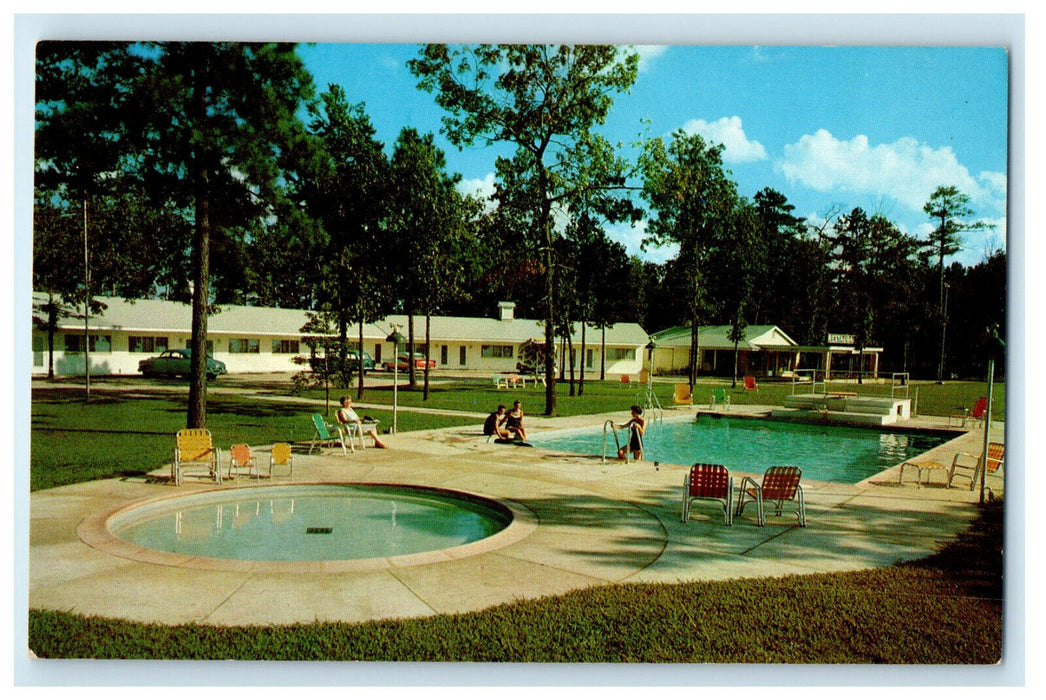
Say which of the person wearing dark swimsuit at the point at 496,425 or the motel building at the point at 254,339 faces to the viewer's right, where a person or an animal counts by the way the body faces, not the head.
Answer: the person wearing dark swimsuit

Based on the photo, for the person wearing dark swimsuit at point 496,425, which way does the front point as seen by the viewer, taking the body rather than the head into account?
to the viewer's right

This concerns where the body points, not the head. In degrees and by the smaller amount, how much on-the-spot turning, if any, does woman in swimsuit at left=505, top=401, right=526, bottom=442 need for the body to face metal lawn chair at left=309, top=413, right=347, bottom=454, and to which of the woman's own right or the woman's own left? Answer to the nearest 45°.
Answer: approximately 90° to the woman's own right

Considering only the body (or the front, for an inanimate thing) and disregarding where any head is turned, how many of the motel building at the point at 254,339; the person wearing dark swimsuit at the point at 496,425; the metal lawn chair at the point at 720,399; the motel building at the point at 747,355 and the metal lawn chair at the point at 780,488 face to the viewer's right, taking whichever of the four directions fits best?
1

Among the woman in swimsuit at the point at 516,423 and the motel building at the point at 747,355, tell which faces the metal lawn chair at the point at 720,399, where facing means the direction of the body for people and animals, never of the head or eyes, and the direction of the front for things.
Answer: the motel building

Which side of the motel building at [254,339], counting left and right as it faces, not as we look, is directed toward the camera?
front

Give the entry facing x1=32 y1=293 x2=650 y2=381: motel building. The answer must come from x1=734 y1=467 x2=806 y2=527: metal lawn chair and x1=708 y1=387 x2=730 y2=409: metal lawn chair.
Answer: x1=734 y1=467 x2=806 y2=527: metal lawn chair

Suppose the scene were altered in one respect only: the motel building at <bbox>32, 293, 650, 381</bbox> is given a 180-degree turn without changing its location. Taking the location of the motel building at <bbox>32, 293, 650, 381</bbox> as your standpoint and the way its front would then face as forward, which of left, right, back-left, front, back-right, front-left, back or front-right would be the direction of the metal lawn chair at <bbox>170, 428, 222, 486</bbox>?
back

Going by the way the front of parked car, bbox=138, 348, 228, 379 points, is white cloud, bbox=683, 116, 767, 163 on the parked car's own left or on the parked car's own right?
on the parked car's own right

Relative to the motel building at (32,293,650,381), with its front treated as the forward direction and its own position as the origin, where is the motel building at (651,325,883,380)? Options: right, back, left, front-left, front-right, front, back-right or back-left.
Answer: left

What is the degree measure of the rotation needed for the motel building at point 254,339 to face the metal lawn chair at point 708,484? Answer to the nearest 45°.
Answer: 0° — it already faces it

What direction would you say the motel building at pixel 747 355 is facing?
toward the camera

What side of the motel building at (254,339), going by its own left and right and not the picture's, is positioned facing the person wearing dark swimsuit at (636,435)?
front
